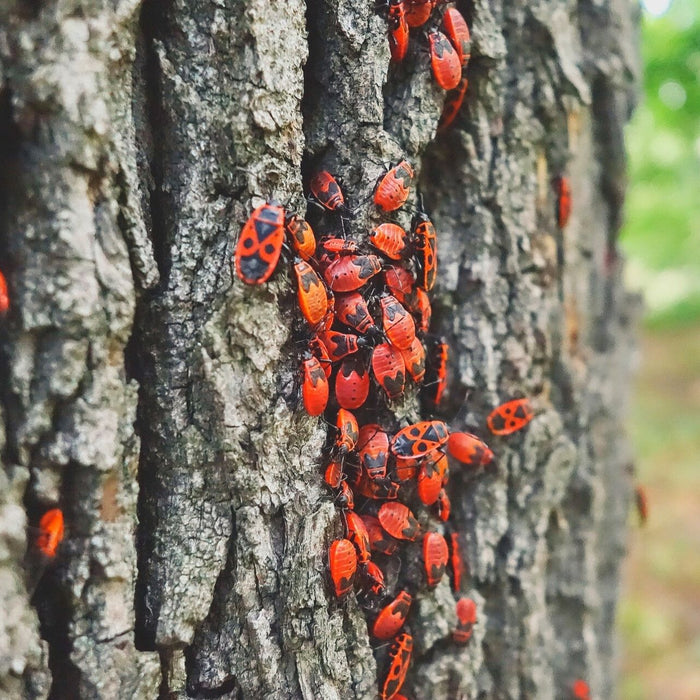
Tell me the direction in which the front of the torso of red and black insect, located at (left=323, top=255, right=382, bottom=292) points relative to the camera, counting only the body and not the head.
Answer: to the viewer's right

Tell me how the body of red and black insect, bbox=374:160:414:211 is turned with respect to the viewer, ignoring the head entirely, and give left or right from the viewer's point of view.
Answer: facing away from the viewer and to the right of the viewer

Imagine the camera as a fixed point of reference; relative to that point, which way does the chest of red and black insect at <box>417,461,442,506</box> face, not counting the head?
away from the camera

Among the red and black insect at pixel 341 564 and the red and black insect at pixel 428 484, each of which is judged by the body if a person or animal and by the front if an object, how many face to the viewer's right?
0

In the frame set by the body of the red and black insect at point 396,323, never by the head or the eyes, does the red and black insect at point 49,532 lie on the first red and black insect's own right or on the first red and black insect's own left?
on the first red and black insect's own left

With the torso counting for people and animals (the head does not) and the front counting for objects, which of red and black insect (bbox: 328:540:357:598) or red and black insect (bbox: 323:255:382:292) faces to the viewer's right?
red and black insect (bbox: 323:255:382:292)

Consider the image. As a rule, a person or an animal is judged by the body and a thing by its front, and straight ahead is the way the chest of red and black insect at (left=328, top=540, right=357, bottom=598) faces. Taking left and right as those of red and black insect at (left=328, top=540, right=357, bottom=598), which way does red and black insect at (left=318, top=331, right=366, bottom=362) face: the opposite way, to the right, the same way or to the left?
to the left
